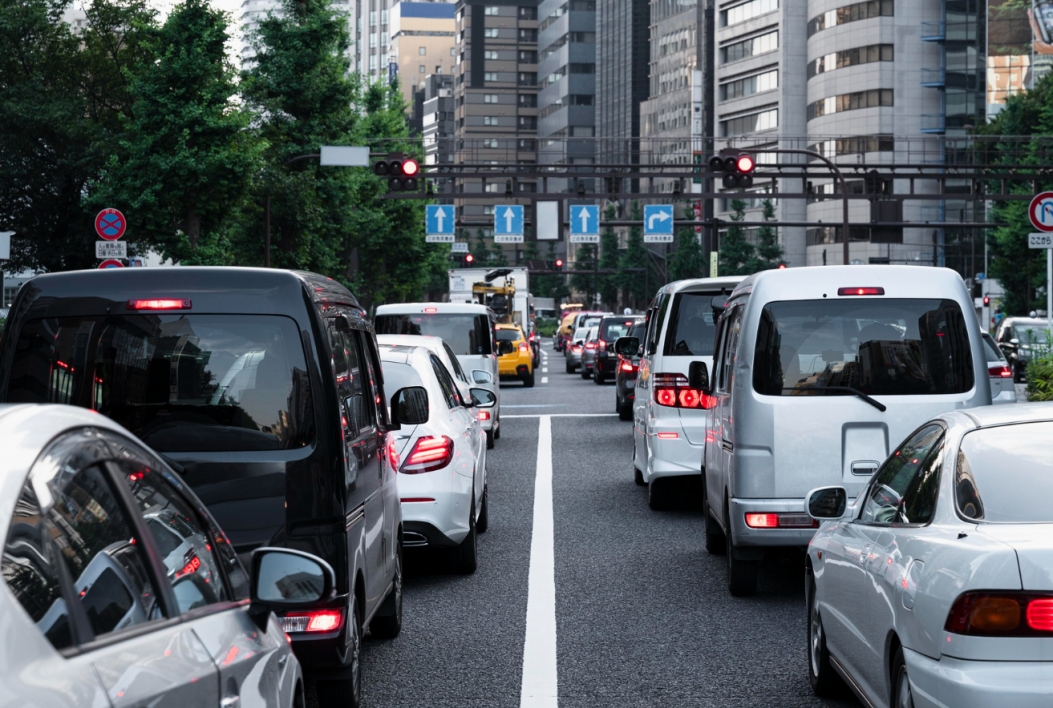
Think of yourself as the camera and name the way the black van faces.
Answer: facing away from the viewer

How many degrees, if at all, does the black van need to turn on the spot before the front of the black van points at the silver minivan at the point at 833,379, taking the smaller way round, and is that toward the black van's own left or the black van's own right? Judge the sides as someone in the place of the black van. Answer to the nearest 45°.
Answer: approximately 45° to the black van's own right

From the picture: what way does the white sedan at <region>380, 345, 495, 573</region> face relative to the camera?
away from the camera

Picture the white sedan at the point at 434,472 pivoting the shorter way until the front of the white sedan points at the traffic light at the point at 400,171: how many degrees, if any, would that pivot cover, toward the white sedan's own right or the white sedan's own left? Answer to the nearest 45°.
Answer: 0° — it already faces it

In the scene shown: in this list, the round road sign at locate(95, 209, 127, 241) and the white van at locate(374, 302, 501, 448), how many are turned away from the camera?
1

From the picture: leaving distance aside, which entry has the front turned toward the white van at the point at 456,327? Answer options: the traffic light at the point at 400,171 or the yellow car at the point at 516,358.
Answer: the traffic light

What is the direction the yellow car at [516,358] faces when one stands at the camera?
facing away from the viewer

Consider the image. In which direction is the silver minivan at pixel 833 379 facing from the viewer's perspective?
away from the camera

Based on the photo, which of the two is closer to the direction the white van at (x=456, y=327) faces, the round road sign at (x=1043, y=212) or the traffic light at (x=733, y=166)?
the traffic light

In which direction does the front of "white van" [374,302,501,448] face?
away from the camera

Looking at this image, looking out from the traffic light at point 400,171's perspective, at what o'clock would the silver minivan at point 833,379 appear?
The silver minivan is roughly at 12 o'clock from the traffic light.

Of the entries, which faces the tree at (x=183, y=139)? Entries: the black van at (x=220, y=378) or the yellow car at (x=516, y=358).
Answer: the black van

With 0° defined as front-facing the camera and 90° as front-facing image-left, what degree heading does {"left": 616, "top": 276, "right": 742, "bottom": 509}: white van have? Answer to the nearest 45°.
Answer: approximately 180°
